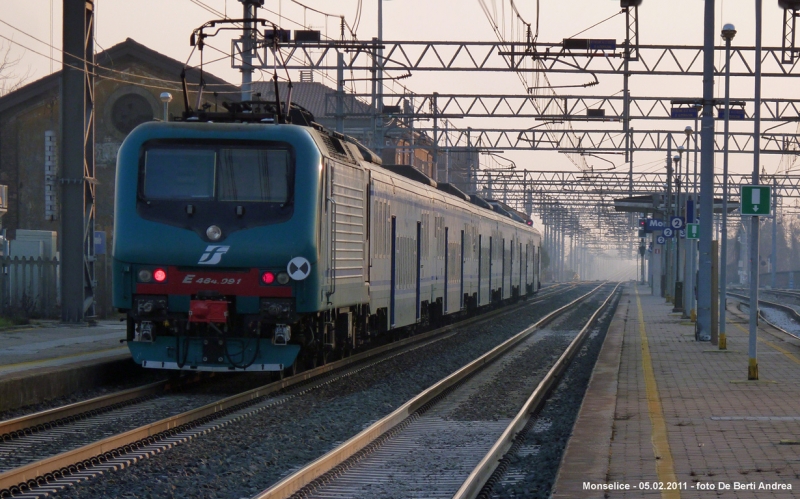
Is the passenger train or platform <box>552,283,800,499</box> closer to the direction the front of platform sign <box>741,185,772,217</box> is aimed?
the platform

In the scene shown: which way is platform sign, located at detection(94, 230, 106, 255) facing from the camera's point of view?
toward the camera

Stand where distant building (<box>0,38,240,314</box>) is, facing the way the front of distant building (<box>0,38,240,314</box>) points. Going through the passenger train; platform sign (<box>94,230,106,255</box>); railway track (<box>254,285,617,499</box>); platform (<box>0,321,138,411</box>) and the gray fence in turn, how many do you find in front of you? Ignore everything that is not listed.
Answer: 5

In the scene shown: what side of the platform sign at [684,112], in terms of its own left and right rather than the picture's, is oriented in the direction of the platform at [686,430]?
front

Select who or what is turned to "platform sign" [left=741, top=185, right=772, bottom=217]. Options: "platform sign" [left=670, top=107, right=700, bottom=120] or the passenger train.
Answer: "platform sign" [left=670, top=107, right=700, bottom=120]

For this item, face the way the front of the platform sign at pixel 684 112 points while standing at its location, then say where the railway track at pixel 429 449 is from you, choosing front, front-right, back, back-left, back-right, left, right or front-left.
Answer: front

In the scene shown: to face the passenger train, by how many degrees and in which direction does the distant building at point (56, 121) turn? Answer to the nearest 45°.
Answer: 0° — it already faces it

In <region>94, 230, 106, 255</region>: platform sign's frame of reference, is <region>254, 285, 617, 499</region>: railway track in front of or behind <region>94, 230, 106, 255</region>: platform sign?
in front

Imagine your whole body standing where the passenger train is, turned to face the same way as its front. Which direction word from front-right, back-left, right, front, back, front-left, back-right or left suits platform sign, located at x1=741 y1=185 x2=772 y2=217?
left

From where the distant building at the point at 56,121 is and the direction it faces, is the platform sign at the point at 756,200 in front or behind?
in front

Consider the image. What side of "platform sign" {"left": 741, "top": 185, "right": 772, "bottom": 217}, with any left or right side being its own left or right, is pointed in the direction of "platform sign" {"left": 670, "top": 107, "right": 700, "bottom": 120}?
back
